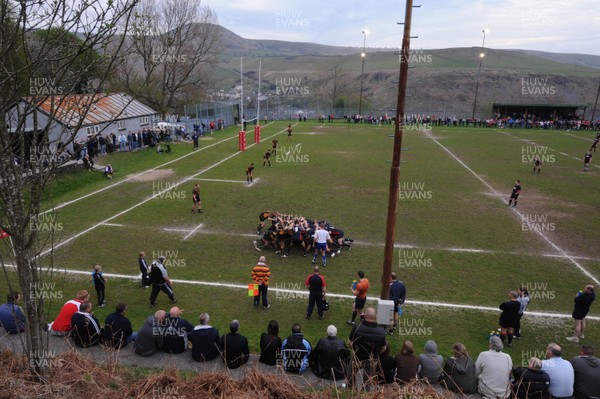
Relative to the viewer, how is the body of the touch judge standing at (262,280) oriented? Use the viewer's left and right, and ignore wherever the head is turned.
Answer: facing away from the viewer

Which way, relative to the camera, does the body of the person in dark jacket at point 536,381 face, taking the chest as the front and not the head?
away from the camera

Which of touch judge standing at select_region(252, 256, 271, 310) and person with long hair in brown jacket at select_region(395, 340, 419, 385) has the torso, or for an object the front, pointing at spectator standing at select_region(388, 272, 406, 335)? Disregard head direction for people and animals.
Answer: the person with long hair in brown jacket

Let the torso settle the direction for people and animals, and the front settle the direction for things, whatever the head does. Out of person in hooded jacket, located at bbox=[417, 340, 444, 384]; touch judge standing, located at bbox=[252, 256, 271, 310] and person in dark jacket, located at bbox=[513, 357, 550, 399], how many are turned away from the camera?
3

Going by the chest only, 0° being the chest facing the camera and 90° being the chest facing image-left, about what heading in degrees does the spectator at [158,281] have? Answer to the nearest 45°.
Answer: approximately 225°

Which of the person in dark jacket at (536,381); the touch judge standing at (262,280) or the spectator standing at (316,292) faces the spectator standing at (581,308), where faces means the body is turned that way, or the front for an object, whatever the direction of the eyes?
the person in dark jacket

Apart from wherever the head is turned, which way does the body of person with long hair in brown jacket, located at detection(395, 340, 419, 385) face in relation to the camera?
away from the camera

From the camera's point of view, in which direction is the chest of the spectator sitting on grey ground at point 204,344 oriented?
away from the camera

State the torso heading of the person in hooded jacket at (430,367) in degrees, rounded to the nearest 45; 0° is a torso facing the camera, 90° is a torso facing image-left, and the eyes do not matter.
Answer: approximately 180°

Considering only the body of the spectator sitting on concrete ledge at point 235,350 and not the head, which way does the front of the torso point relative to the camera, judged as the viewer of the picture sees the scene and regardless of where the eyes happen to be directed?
away from the camera

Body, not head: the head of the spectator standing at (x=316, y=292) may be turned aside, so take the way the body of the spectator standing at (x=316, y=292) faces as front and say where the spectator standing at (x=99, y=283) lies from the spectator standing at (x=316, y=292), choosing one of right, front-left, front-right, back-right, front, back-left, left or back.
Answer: left

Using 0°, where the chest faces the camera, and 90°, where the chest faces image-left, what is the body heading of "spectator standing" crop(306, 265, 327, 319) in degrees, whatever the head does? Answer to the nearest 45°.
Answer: approximately 180°
